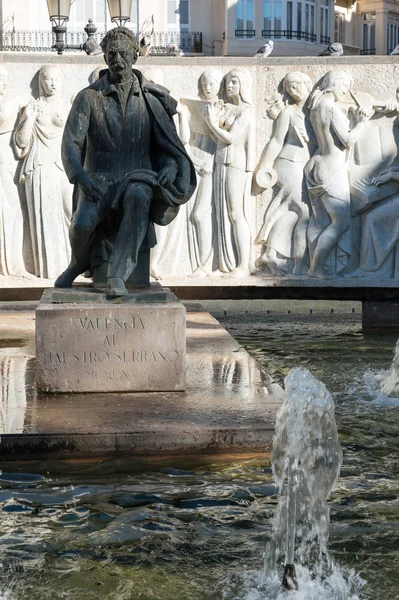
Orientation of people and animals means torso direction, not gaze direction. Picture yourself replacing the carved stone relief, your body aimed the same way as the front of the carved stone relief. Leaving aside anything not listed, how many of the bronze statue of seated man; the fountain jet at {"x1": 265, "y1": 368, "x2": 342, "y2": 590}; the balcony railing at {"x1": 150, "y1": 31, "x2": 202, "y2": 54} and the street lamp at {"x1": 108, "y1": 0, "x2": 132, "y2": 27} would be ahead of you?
2

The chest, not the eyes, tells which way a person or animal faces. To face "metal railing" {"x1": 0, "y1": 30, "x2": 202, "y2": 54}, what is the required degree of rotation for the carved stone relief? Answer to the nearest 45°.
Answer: approximately 180°

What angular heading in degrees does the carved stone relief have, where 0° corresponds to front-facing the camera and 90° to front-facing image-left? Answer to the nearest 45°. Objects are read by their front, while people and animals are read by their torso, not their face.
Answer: approximately 0°

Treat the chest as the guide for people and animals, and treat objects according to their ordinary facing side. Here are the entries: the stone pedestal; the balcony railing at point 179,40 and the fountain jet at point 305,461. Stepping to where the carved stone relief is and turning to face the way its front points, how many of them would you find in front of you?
2

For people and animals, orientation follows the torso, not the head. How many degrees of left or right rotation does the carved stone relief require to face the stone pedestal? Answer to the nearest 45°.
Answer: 0° — it already faces it

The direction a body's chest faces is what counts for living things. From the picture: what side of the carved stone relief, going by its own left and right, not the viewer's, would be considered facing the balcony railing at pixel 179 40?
back

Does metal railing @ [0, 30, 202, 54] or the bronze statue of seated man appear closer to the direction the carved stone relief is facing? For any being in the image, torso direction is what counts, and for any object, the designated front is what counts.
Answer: the bronze statue of seated man

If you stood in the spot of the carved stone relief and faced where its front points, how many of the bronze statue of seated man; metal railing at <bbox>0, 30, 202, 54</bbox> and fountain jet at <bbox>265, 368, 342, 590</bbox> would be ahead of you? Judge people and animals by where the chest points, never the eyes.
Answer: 2

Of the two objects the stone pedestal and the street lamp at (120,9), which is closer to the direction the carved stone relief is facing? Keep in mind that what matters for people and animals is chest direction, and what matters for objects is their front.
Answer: the stone pedestal

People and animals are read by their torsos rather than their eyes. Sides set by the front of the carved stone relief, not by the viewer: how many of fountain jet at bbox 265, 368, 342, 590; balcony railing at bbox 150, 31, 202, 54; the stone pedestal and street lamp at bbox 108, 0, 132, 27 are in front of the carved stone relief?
2

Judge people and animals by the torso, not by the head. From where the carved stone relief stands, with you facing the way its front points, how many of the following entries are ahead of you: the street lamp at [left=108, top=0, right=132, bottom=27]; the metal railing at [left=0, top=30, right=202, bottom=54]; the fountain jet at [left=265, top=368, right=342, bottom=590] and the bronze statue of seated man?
2
